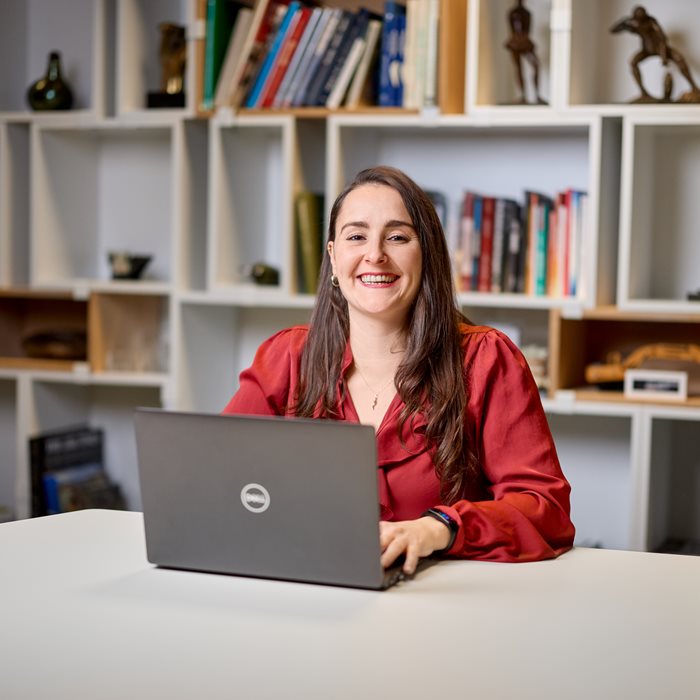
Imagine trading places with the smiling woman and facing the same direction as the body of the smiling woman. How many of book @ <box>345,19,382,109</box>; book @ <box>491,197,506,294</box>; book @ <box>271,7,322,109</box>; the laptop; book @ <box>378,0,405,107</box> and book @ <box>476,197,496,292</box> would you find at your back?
5

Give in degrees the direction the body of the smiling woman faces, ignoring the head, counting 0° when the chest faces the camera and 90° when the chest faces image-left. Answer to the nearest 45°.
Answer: approximately 0°

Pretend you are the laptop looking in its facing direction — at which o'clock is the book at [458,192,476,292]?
The book is roughly at 11 o'clock from the laptop.

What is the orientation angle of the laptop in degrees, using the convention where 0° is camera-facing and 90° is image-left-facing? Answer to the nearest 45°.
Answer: approximately 225°

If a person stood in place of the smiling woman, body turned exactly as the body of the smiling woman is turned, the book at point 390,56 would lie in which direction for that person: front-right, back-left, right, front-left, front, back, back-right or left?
back

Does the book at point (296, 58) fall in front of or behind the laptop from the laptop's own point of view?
in front

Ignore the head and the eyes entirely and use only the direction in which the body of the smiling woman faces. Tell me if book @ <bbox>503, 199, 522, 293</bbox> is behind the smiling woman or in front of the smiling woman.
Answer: behind

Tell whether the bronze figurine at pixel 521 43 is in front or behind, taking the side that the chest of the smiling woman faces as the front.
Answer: behind

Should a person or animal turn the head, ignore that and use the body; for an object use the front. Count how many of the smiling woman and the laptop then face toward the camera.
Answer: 1

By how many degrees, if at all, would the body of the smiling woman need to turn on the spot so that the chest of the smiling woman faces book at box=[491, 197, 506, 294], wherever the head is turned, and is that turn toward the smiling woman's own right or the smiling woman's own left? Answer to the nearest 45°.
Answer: approximately 180°

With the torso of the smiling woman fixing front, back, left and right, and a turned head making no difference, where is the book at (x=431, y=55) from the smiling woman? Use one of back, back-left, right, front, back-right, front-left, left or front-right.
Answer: back

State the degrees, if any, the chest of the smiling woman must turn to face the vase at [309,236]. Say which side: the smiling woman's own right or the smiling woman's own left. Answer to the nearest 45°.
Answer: approximately 180°
